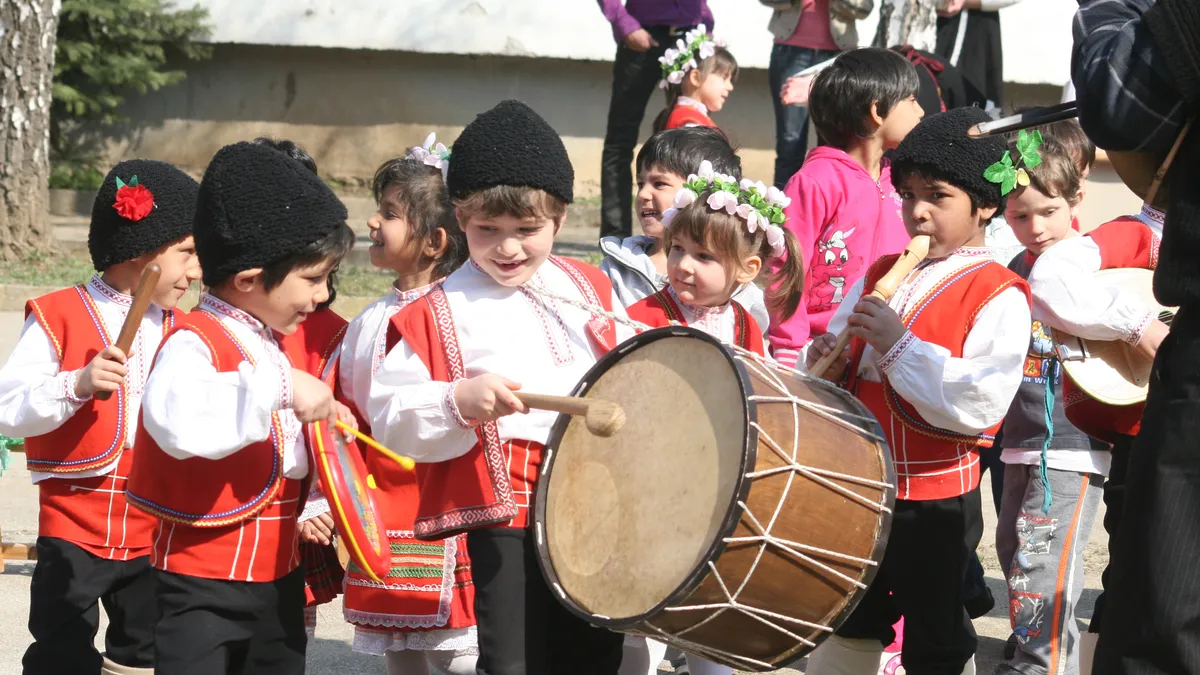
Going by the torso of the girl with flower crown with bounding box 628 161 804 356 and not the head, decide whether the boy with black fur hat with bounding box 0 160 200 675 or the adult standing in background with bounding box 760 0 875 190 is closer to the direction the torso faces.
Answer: the boy with black fur hat

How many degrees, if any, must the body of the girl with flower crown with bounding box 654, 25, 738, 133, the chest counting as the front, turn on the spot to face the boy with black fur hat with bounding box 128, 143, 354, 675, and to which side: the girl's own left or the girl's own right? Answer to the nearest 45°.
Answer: approximately 90° to the girl's own right

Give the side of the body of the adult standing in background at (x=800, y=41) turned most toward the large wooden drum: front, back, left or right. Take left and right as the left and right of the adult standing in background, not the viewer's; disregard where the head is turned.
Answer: front

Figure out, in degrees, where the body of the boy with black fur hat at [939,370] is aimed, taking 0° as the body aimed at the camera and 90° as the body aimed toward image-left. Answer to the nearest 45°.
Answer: approximately 45°

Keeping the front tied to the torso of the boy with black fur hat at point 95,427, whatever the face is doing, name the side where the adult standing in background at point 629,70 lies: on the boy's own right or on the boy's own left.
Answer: on the boy's own left
